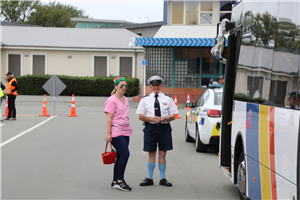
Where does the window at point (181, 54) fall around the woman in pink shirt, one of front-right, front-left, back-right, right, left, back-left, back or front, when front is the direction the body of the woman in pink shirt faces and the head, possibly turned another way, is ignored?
back-left
